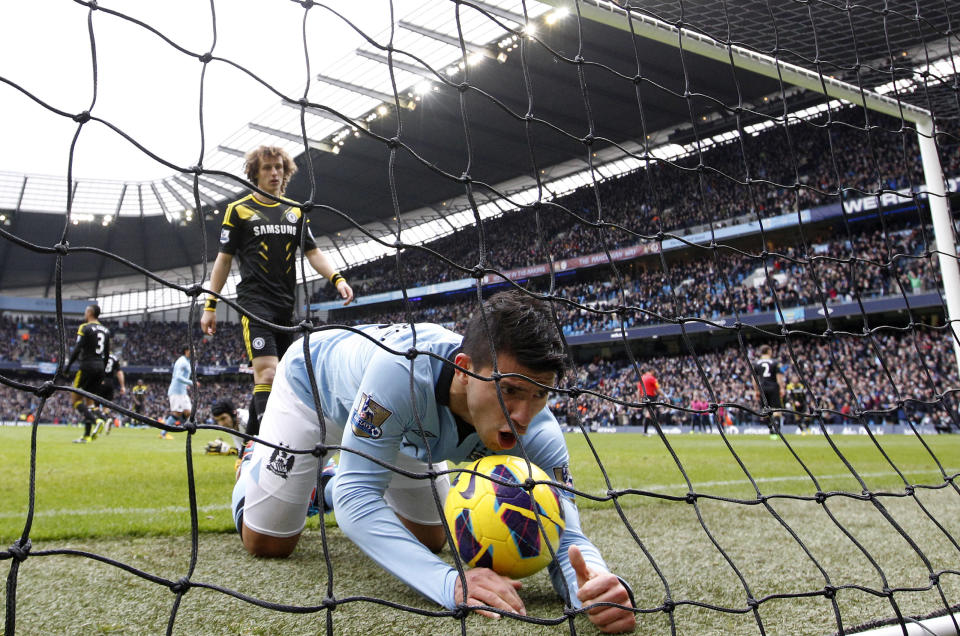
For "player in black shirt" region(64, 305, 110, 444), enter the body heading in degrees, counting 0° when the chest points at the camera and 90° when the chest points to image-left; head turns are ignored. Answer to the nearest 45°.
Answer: approximately 135°
